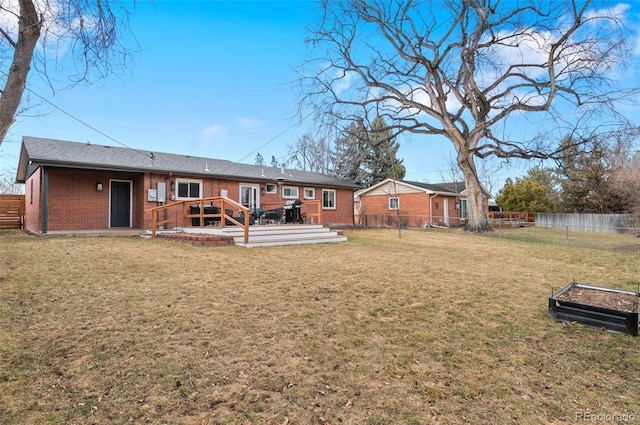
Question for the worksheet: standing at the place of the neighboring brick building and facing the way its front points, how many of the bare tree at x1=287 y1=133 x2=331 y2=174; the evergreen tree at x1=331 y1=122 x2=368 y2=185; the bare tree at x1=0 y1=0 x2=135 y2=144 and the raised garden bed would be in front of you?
2
